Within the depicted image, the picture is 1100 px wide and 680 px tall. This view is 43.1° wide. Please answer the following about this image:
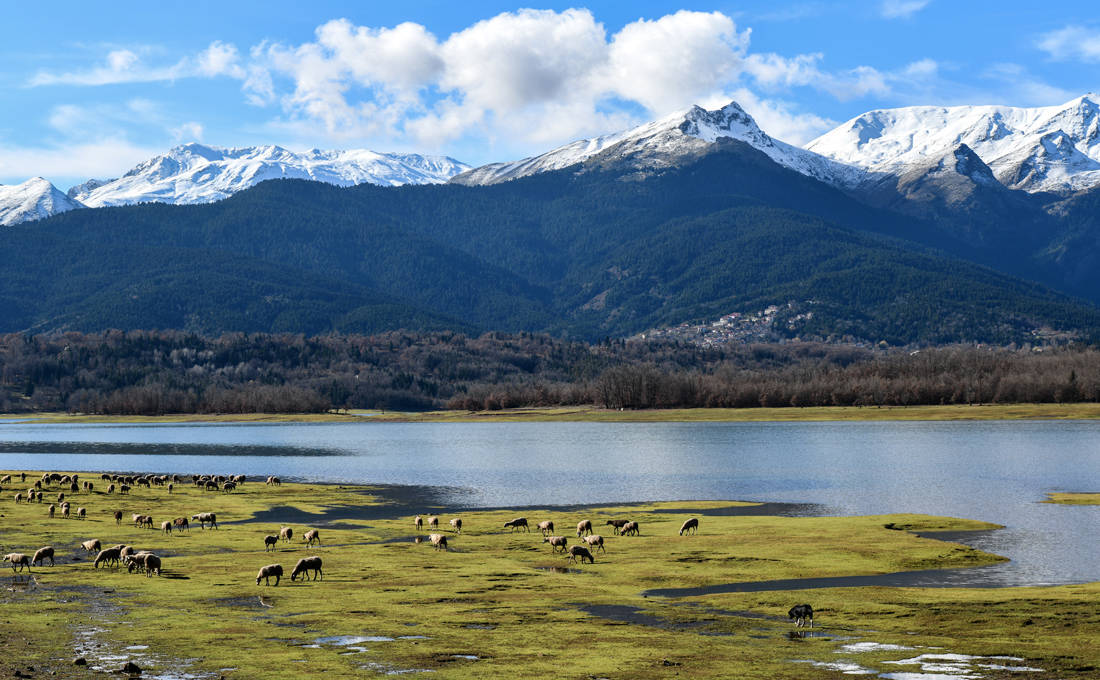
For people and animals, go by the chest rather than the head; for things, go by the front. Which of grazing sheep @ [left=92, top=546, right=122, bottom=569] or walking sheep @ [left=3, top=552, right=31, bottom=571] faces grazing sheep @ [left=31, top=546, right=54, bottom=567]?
grazing sheep @ [left=92, top=546, right=122, bottom=569]

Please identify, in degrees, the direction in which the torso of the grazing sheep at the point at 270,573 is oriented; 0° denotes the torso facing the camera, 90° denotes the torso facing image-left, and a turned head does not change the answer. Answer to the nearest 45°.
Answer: approximately 90°

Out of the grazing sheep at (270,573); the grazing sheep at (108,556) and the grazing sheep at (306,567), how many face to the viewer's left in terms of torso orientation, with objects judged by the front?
3

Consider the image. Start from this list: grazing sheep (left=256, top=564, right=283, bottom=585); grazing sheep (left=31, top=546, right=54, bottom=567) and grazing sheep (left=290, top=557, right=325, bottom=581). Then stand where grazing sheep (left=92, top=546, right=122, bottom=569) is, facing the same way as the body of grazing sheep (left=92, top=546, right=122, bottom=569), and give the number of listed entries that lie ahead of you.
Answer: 1

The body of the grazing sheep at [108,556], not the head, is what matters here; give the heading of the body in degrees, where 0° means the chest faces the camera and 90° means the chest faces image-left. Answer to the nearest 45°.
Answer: approximately 90°

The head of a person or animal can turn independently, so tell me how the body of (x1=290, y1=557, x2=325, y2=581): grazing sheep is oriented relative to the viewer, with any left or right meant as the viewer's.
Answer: facing to the left of the viewer

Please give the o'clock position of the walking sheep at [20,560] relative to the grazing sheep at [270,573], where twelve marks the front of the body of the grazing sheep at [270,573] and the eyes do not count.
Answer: the walking sheep at [20,560] is roughly at 1 o'clock from the grazing sheep at [270,573].

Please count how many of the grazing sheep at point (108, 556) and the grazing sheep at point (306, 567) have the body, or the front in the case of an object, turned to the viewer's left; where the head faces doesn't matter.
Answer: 2

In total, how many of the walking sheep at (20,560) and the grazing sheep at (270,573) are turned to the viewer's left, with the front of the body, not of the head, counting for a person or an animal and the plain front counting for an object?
2

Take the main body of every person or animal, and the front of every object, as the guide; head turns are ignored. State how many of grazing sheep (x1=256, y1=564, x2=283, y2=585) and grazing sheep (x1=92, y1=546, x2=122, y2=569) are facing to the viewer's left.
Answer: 2

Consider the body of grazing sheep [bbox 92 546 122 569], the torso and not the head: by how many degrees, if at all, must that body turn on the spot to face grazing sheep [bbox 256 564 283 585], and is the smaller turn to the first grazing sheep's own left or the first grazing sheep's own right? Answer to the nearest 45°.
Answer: approximately 135° to the first grazing sheep's own left

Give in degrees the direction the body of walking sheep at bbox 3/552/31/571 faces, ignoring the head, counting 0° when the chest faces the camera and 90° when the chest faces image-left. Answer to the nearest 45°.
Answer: approximately 90°

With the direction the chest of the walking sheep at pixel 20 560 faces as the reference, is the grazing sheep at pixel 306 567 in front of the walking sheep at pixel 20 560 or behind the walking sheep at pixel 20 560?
behind

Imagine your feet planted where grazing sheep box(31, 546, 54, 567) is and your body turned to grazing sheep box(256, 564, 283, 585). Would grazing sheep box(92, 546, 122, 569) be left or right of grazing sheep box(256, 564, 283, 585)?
left
